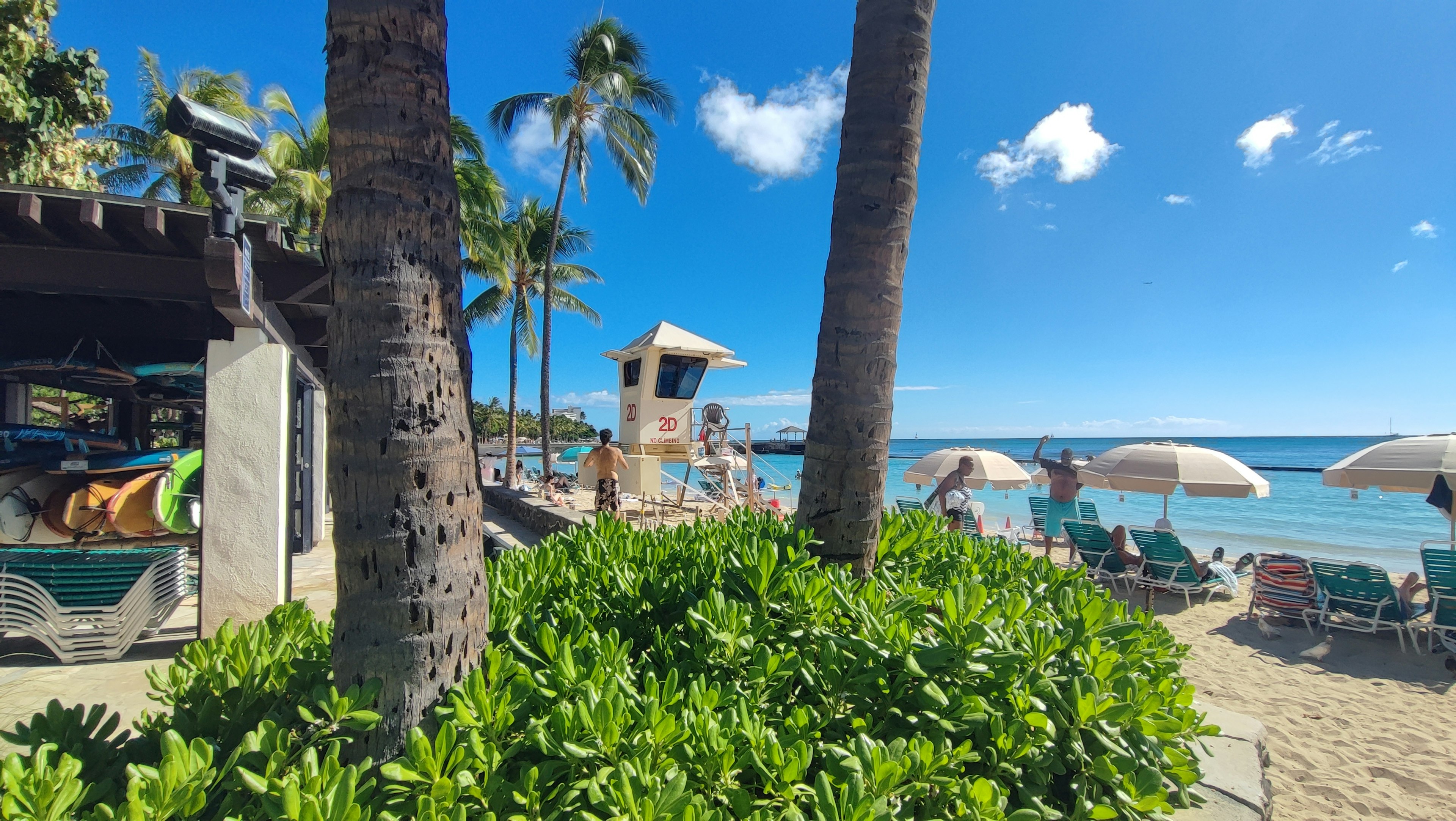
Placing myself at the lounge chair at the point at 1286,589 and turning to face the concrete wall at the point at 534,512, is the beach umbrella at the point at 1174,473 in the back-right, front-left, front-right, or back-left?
front-right

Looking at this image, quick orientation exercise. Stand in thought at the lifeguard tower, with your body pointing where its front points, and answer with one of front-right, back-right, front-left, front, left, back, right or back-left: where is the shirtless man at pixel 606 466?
right

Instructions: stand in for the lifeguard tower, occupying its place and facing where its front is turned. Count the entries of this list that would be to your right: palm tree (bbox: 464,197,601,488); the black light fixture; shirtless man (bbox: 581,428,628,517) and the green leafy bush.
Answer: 3

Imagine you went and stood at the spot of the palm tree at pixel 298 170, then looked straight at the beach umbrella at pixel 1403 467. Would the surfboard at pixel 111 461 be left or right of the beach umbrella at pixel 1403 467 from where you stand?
right

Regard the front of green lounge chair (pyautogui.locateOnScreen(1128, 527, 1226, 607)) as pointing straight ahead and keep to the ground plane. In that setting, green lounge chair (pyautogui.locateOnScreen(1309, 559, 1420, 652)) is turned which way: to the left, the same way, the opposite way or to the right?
the same way

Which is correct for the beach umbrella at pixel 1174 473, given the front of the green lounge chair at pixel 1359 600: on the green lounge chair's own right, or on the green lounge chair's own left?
on the green lounge chair's own left

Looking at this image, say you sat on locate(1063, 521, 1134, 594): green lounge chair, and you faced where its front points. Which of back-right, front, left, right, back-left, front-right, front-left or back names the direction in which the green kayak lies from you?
back

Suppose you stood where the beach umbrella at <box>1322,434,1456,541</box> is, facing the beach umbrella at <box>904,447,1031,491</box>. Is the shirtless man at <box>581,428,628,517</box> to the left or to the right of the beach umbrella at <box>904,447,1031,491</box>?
left

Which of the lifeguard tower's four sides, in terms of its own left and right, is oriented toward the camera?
right

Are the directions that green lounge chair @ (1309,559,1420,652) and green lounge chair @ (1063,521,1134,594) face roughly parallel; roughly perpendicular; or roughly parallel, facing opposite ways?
roughly parallel

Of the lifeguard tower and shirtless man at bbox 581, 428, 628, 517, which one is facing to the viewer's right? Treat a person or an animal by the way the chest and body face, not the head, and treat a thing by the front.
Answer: the lifeguard tower

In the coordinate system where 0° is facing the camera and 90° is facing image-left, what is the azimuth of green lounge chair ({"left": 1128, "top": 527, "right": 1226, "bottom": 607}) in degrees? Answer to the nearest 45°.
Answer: approximately 225°
